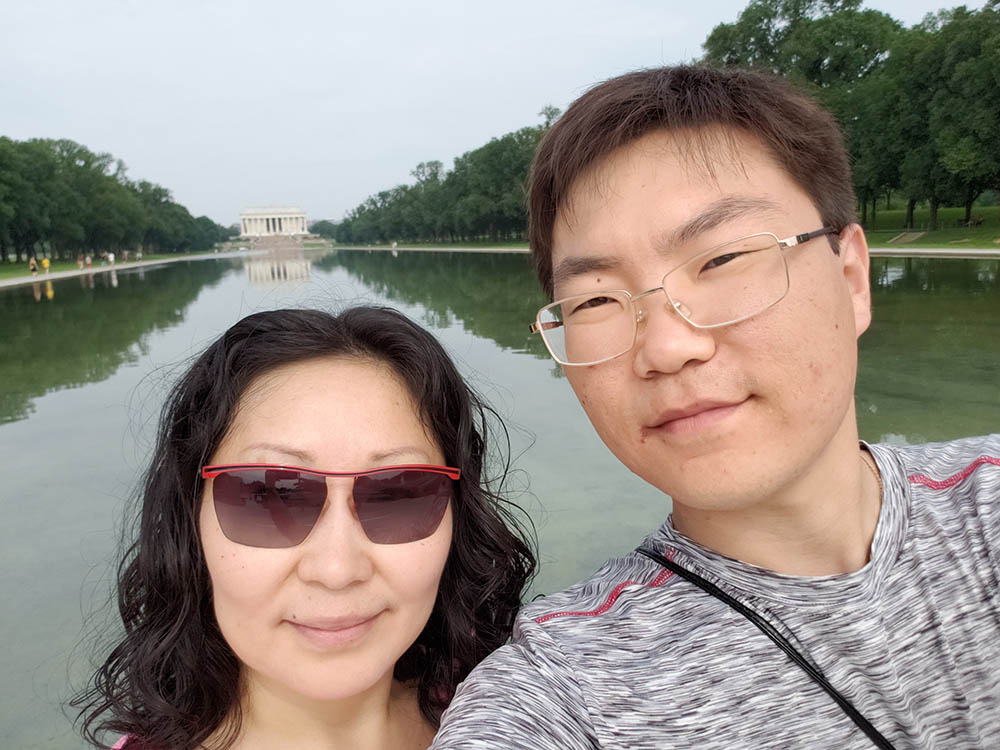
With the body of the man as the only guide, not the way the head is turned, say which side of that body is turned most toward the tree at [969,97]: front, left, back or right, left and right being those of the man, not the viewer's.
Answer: back

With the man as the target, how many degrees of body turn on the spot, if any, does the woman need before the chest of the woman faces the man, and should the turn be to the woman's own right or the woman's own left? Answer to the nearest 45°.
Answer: approximately 45° to the woman's own left

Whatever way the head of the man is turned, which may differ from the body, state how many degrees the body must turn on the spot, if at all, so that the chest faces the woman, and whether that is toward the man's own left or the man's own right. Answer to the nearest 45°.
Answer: approximately 90° to the man's own right

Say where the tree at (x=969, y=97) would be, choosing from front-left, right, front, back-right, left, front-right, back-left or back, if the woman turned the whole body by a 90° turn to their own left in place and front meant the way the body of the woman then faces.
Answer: front-left

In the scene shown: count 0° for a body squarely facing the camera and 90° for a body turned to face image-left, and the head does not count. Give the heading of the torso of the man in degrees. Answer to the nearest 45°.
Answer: approximately 0°

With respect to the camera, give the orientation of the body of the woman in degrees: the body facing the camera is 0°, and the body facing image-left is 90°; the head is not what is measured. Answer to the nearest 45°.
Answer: approximately 0°

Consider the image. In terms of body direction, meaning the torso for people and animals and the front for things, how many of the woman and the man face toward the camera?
2
